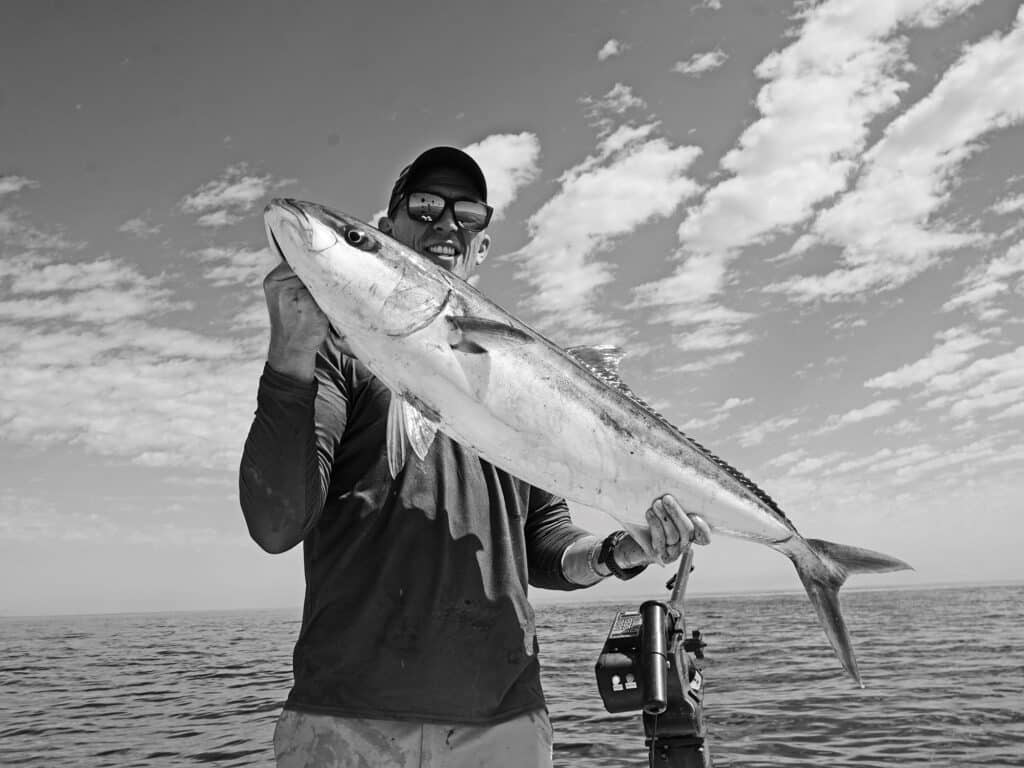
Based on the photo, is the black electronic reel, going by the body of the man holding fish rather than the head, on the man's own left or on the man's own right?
on the man's own left

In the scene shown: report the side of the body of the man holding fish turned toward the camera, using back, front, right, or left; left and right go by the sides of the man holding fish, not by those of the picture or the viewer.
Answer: front
